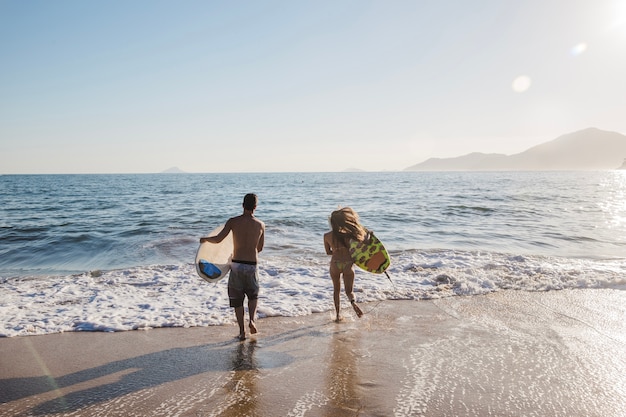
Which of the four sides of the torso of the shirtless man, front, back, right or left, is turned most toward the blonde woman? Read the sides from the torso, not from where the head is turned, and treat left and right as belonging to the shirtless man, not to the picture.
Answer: right

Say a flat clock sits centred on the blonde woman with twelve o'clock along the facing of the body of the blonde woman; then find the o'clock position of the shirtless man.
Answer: The shirtless man is roughly at 8 o'clock from the blonde woman.

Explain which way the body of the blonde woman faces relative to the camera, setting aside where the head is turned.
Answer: away from the camera

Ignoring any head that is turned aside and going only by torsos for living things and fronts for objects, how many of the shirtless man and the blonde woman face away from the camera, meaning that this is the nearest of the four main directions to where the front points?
2

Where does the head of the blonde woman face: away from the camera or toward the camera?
away from the camera

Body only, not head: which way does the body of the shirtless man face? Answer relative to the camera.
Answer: away from the camera
